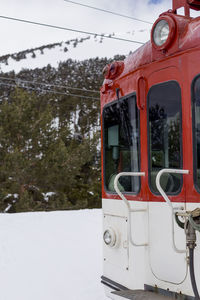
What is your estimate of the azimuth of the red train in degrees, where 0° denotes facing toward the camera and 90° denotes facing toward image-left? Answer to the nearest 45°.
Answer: approximately 45°
